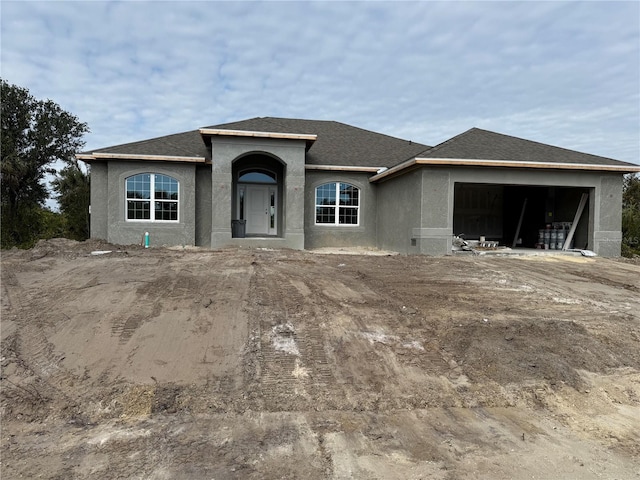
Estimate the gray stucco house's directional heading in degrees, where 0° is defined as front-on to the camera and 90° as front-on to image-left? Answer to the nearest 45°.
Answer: approximately 0°

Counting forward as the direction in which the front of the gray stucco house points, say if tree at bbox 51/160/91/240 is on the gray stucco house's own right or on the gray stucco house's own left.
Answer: on the gray stucco house's own right

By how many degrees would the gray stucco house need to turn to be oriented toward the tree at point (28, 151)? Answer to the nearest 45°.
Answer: approximately 135° to its right
